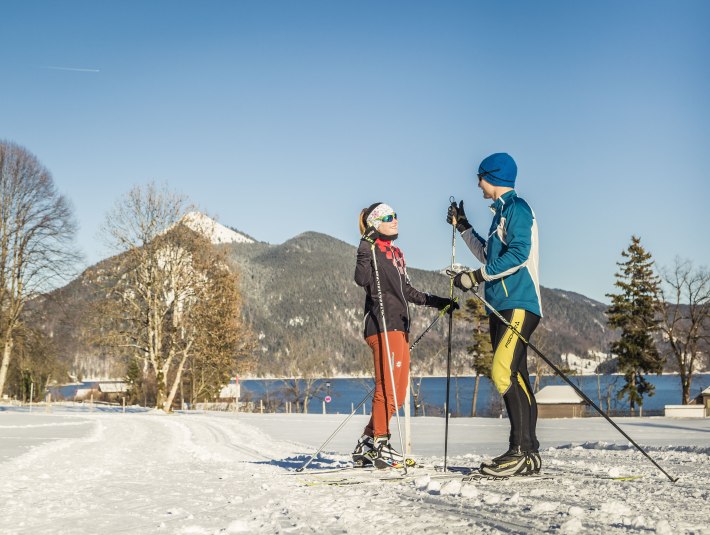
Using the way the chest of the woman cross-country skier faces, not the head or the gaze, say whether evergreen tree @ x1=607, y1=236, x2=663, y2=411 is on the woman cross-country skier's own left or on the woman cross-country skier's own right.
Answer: on the woman cross-country skier's own left

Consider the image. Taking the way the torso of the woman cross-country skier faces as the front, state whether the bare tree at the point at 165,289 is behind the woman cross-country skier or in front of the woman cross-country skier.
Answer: behind

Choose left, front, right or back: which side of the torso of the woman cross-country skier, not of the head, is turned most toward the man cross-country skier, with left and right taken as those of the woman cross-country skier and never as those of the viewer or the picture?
front

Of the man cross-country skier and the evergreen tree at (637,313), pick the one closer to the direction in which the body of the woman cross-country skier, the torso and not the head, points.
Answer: the man cross-country skier

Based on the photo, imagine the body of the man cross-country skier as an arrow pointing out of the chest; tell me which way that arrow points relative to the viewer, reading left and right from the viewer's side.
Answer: facing to the left of the viewer

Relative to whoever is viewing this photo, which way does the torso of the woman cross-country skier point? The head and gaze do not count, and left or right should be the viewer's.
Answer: facing the viewer and to the right of the viewer

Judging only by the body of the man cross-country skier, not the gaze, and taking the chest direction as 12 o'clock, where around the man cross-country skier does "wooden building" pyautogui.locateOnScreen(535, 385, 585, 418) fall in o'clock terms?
The wooden building is roughly at 3 o'clock from the man cross-country skier.

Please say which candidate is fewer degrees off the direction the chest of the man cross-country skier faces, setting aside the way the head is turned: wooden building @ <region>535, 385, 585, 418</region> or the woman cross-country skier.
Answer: the woman cross-country skier

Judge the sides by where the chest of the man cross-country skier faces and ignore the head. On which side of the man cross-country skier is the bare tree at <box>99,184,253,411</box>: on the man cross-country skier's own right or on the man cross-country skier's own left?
on the man cross-country skier's own right

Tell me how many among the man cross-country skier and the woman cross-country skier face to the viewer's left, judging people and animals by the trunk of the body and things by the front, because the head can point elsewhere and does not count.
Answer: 1

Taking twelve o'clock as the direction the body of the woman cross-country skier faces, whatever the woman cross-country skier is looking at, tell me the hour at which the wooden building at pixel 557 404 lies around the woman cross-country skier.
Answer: The wooden building is roughly at 8 o'clock from the woman cross-country skier.

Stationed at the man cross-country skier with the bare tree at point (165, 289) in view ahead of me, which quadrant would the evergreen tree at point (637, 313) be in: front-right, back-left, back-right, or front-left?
front-right
